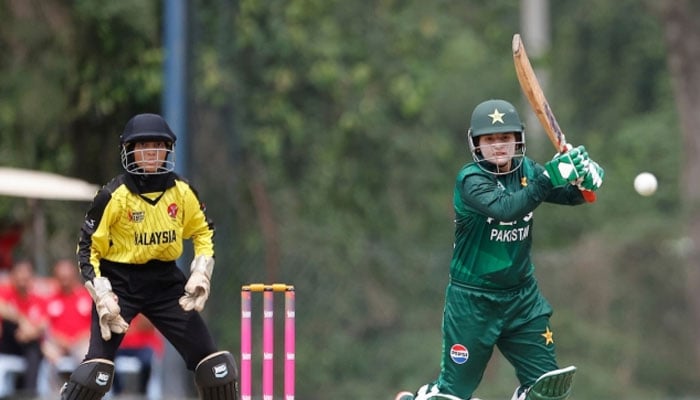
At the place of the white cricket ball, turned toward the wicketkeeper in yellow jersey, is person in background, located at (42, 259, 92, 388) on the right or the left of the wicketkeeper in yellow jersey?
right

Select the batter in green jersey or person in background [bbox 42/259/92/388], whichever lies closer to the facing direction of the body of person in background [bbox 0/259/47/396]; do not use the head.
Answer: the batter in green jersey

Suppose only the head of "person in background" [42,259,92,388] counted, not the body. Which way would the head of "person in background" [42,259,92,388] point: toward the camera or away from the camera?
toward the camera

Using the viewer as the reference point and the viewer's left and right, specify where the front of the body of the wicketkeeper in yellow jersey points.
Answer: facing the viewer

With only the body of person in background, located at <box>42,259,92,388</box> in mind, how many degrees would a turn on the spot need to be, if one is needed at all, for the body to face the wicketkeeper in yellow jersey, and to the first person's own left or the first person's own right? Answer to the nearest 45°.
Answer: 0° — they already face them

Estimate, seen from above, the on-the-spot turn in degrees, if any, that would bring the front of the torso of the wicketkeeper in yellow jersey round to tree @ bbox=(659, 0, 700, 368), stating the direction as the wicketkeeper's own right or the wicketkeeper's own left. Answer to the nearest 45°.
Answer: approximately 135° to the wicketkeeper's own left

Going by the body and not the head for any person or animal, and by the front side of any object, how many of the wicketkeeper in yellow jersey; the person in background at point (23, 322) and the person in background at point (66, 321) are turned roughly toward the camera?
3

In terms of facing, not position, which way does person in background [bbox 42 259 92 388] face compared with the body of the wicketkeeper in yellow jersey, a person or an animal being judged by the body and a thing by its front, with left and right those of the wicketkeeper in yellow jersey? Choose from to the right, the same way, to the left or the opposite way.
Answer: the same way

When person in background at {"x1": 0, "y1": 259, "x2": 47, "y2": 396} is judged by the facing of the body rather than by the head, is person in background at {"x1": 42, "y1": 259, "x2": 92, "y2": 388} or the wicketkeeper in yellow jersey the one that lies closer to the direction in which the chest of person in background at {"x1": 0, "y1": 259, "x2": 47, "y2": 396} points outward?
the wicketkeeper in yellow jersey

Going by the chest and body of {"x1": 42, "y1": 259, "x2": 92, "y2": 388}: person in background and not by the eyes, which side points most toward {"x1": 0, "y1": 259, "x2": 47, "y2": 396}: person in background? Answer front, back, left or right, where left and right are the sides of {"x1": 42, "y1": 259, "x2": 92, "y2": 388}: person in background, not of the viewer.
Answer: right

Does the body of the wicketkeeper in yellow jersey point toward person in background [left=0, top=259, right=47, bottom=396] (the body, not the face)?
no

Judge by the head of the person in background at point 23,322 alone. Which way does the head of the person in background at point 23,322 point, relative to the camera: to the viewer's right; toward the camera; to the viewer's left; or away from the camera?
toward the camera

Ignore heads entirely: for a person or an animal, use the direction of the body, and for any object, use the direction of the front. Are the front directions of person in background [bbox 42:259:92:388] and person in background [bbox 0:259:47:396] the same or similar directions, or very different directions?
same or similar directions
